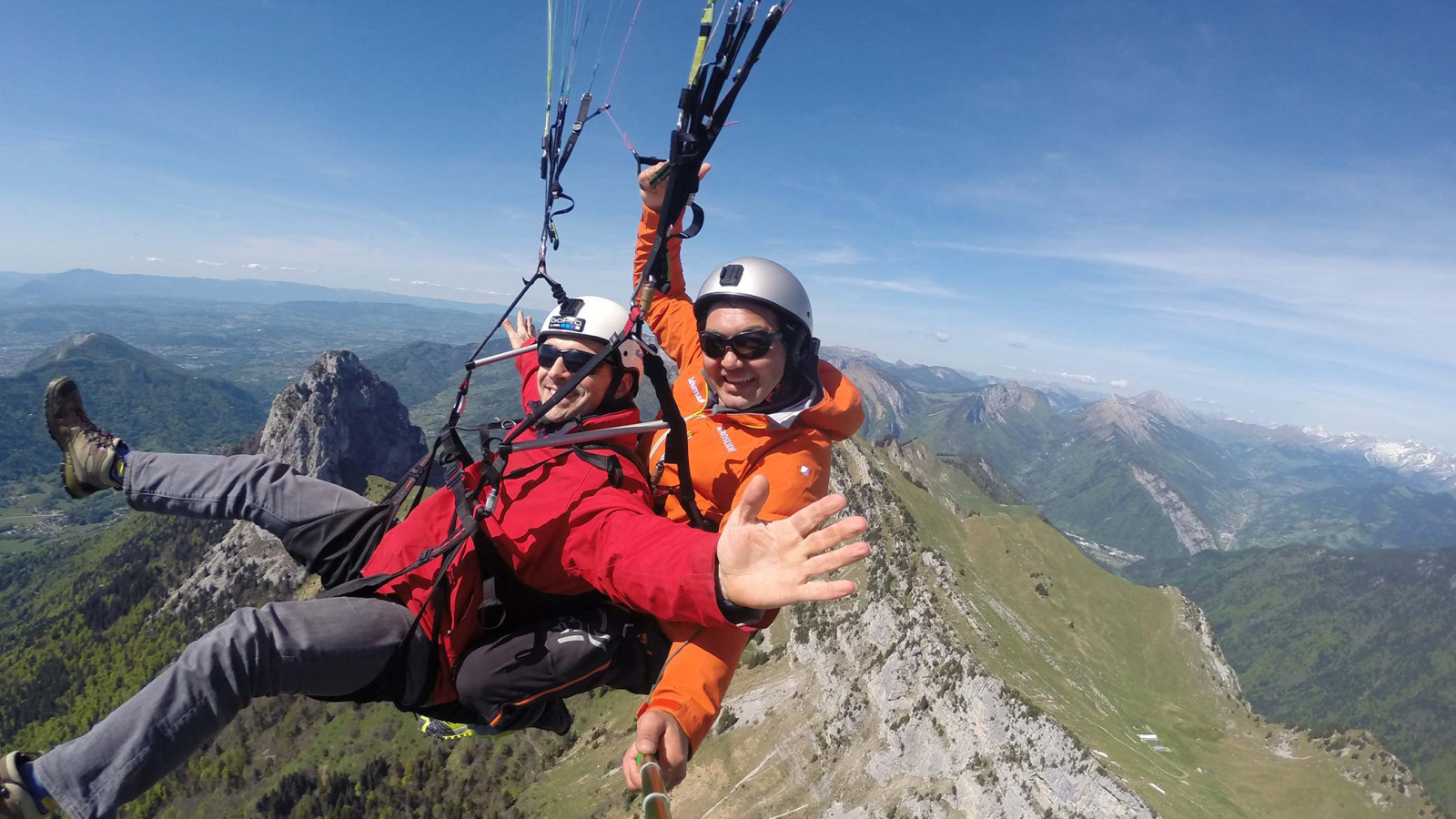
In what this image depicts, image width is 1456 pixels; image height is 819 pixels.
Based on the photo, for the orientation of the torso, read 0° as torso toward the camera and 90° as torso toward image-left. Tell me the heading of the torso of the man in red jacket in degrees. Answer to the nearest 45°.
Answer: approximately 45°

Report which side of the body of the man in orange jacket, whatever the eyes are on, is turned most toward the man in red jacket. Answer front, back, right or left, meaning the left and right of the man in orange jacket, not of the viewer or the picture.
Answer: front

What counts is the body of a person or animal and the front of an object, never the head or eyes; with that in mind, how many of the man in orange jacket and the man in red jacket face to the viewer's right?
0

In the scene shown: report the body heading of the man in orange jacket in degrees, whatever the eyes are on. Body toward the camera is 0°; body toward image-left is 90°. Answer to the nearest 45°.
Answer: approximately 45°
